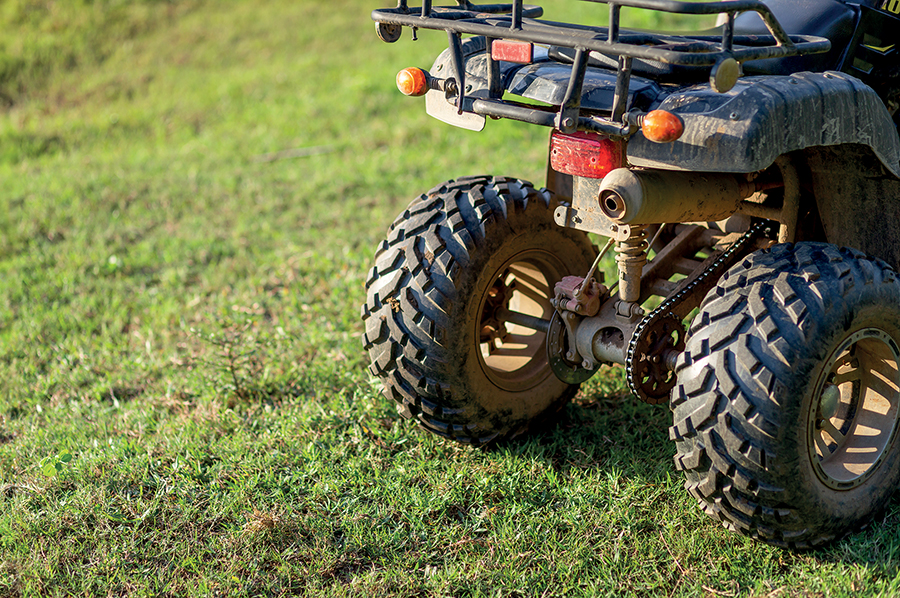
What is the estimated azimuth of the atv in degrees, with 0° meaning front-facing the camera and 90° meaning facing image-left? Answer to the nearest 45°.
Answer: approximately 225°
